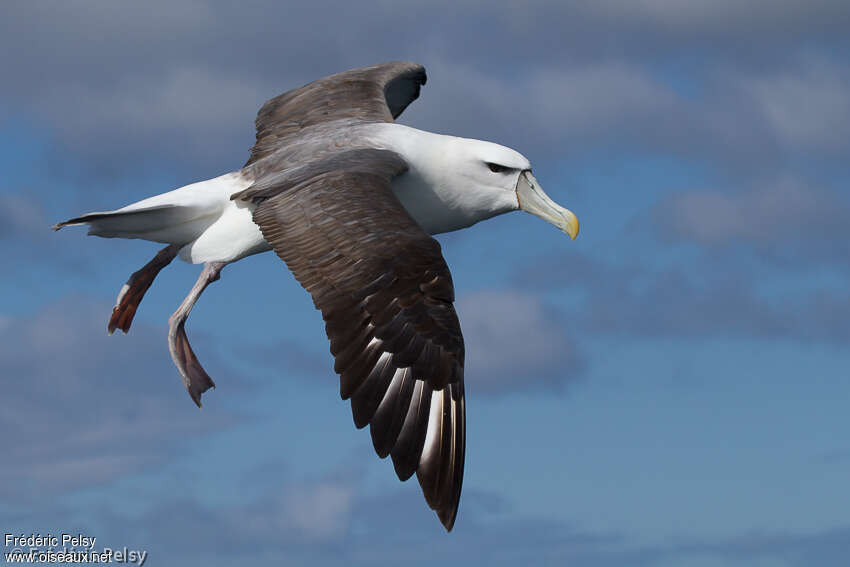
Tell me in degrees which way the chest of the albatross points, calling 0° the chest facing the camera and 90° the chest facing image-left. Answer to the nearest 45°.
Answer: approximately 270°
